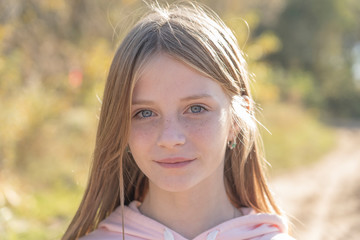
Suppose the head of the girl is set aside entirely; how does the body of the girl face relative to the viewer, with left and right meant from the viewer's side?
facing the viewer
